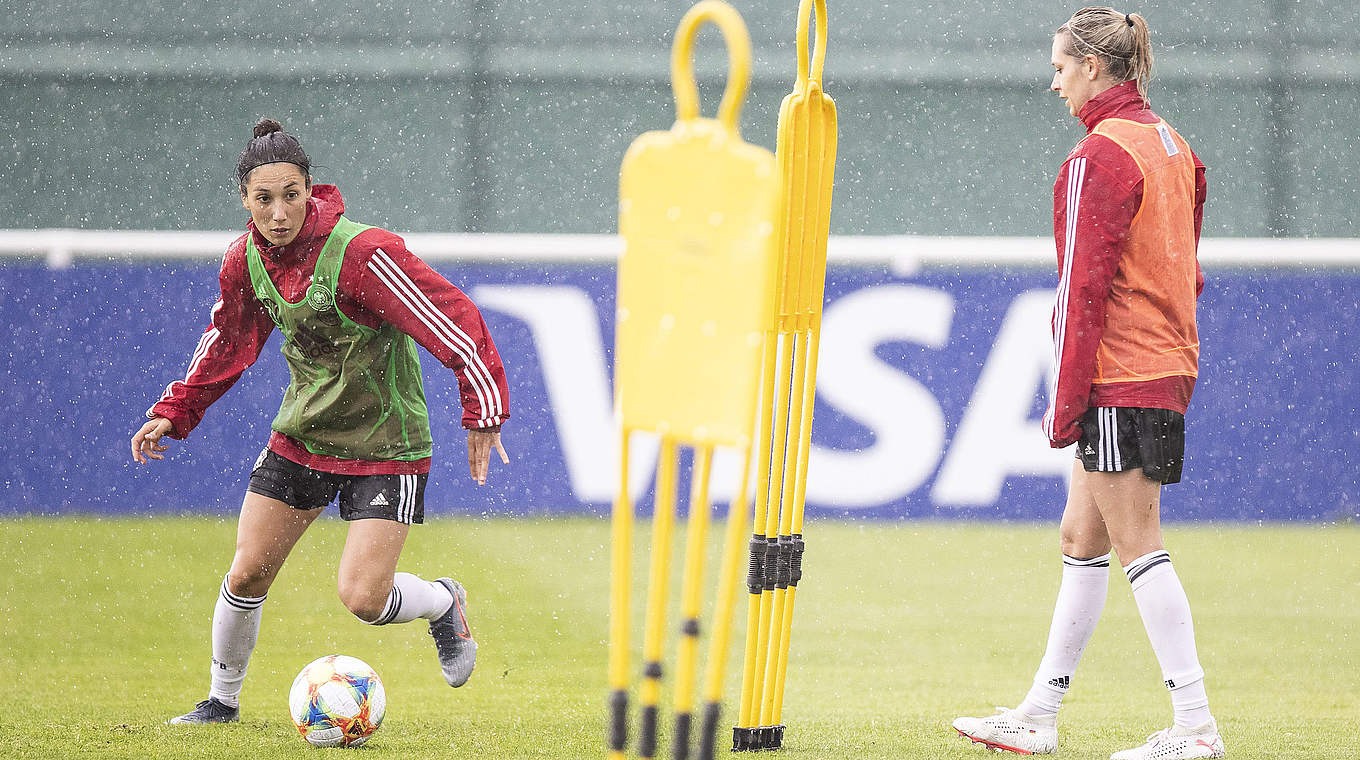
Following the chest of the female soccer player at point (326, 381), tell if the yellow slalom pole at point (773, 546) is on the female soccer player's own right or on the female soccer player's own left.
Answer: on the female soccer player's own left

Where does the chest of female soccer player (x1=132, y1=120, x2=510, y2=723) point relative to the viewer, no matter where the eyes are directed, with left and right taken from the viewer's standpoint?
facing the viewer and to the left of the viewer

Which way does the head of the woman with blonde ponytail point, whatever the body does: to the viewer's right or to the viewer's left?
to the viewer's left

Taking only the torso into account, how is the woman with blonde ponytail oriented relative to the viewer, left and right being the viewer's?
facing away from the viewer and to the left of the viewer

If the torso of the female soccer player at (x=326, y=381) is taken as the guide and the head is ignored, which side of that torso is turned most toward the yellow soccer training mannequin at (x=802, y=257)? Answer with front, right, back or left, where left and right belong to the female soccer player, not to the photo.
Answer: left

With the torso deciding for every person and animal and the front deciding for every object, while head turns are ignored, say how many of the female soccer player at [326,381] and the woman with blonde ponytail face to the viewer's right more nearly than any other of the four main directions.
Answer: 0

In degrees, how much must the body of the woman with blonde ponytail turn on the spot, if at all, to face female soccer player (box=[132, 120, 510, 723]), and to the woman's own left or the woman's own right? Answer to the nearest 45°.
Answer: approximately 45° to the woman's own left

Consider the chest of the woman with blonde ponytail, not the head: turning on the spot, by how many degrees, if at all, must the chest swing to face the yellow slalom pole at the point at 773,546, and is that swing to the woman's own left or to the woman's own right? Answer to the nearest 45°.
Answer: approximately 45° to the woman's own left

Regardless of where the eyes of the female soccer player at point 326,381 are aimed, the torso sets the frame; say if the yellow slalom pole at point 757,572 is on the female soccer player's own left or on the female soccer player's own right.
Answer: on the female soccer player's own left
